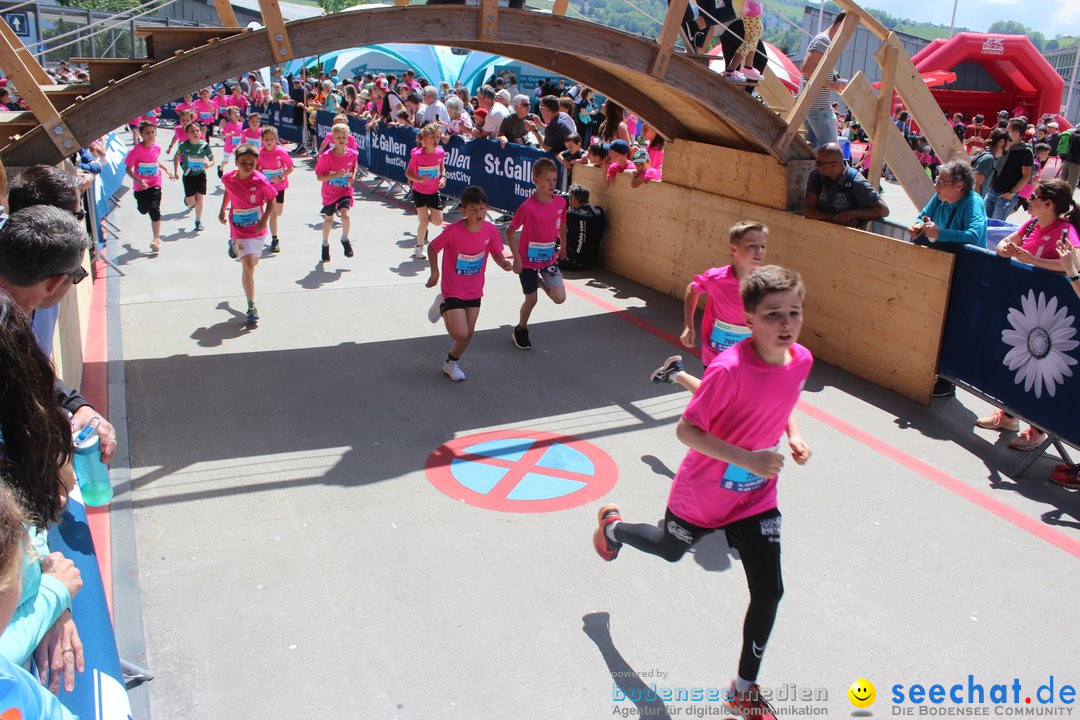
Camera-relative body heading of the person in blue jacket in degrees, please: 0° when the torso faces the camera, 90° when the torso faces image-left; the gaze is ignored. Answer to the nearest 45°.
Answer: approximately 45°

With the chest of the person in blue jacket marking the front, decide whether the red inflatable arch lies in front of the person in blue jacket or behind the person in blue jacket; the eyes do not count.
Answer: behind

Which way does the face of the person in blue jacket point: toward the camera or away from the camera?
toward the camera

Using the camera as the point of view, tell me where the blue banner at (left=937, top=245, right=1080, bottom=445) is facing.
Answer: facing the viewer and to the left of the viewer

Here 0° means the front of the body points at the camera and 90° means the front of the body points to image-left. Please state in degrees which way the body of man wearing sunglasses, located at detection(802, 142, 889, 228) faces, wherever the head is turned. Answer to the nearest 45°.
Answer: approximately 45°

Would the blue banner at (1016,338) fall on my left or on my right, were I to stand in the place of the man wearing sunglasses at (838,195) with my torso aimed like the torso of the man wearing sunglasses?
on my left

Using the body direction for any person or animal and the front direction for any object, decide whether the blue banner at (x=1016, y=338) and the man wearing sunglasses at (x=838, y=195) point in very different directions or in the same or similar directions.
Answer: same or similar directions

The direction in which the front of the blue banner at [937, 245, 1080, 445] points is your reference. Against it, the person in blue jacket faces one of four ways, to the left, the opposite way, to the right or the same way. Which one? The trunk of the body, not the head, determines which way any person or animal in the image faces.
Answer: the same way

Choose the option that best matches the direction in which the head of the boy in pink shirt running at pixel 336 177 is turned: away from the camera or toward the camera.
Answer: toward the camera

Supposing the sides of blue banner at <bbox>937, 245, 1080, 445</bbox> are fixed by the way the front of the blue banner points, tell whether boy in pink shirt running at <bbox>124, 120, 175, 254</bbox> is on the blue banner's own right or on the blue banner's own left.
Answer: on the blue banner's own right
